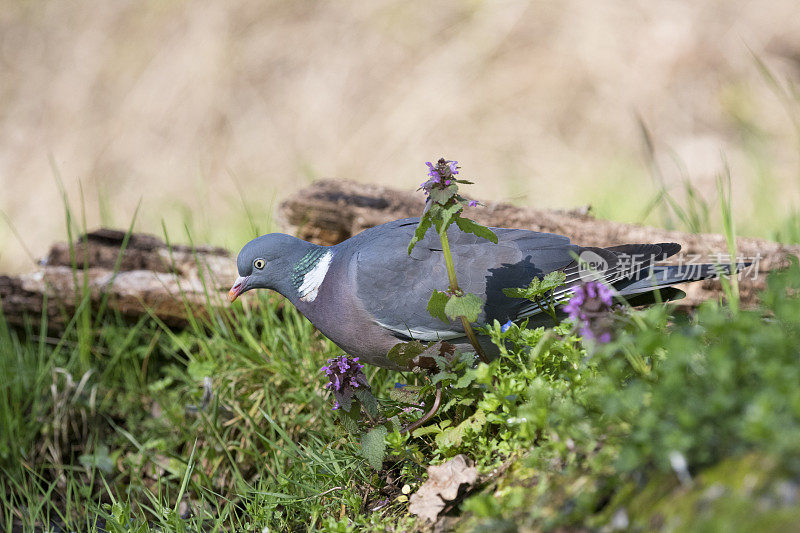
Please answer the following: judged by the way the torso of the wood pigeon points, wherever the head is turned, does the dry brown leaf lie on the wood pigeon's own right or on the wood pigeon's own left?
on the wood pigeon's own left

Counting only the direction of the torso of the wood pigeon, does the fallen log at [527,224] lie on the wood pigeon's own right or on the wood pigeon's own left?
on the wood pigeon's own right

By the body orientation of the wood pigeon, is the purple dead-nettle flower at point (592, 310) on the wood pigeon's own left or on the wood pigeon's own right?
on the wood pigeon's own left

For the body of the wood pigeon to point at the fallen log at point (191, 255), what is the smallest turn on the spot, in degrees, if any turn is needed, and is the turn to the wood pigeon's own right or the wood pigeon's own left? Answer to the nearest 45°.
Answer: approximately 45° to the wood pigeon's own right

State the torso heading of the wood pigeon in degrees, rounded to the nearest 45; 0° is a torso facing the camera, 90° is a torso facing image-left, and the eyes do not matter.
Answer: approximately 90°

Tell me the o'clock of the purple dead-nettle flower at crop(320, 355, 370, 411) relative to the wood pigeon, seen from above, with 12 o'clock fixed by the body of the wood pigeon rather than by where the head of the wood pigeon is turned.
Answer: The purple dead-nettle flower is roughly at 10 o'clock from the wood pigeon.
